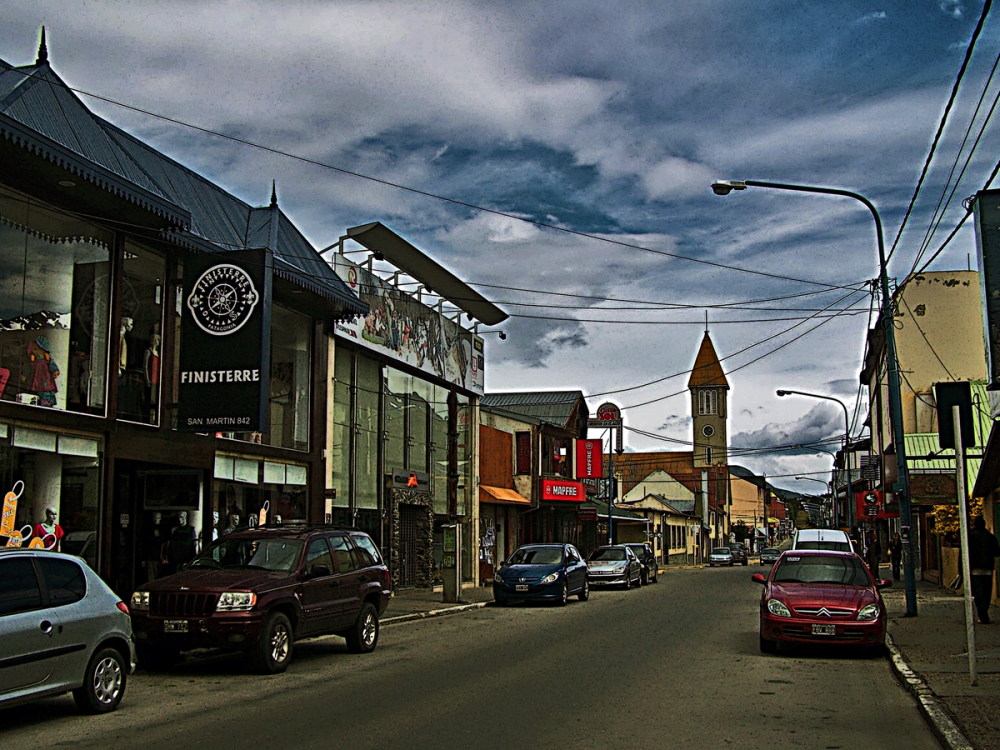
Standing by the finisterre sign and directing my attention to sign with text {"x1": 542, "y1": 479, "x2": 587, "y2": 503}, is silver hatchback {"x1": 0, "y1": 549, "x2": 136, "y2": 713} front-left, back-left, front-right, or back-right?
back-right

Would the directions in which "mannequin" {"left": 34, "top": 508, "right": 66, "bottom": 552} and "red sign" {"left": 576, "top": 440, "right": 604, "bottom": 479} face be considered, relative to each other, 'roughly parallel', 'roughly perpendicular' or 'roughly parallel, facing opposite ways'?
roughly perpendicular

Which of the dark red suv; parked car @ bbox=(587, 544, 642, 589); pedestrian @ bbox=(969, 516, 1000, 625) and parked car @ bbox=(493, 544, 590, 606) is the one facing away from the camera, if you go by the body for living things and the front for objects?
the pedestrian

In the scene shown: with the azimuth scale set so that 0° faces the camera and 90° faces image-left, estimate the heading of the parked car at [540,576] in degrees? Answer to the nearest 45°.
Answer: approximately 45°

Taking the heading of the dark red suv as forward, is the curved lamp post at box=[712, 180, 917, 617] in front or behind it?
behind

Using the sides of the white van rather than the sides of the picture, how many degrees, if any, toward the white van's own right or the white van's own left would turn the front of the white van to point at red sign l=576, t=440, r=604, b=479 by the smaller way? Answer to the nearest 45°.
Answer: approximately 135° to the white van's own right

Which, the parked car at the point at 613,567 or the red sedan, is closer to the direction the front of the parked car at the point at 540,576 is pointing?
the red sedan
